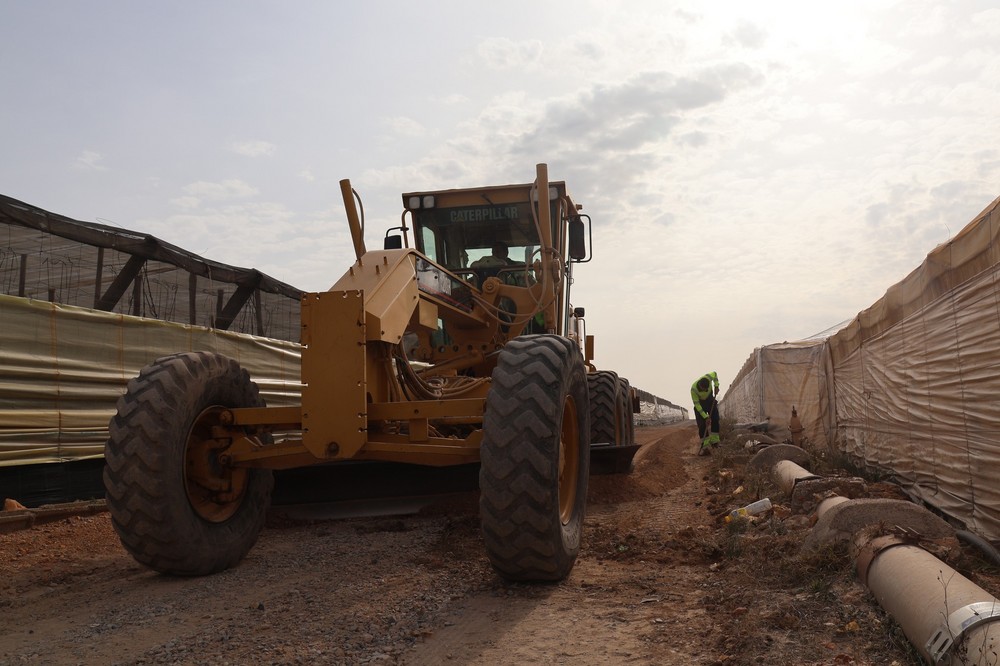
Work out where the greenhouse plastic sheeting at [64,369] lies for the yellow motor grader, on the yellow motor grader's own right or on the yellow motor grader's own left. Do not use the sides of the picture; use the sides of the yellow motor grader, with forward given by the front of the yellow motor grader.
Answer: on the yellow motor grader's own right

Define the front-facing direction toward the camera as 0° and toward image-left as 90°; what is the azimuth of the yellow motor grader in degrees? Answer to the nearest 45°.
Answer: approximately 45°

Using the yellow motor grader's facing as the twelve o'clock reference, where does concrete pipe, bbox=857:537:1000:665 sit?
The concrete pipe is roughly at 11 o'clock from the yellow motor grader.

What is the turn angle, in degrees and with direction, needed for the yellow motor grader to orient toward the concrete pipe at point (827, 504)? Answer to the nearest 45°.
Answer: approximately 135° to its left

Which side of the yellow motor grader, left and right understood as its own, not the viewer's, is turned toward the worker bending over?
back

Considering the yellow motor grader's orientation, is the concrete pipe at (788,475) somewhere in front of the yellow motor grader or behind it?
behind

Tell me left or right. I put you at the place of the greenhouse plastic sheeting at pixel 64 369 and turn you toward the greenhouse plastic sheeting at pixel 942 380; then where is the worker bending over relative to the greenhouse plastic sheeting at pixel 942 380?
left

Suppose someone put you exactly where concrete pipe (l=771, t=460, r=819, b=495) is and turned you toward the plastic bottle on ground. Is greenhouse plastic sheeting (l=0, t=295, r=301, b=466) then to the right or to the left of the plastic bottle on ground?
right
